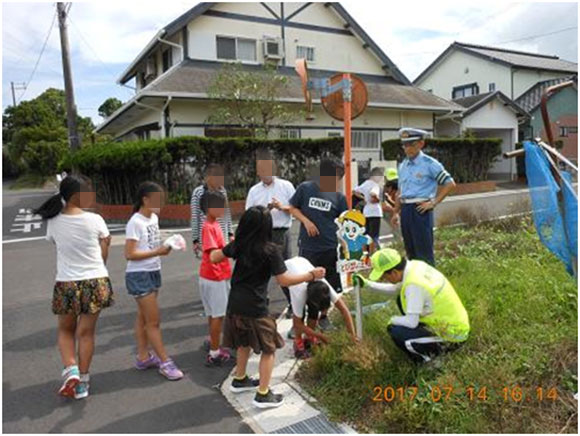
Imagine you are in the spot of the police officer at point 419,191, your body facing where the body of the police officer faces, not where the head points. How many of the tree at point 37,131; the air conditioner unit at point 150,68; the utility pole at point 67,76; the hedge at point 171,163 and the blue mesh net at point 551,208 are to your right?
4

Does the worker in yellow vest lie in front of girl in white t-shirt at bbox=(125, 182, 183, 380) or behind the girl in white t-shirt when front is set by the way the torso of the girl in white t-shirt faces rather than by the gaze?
in front

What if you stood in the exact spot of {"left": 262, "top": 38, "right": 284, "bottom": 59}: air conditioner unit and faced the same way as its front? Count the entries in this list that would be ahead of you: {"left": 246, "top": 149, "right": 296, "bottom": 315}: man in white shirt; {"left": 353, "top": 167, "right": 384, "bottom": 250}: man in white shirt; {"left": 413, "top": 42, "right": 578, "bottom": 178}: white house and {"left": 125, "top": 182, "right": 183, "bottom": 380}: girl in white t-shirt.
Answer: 3

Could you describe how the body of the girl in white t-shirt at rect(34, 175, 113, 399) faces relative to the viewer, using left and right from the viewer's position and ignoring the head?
facing away from the viewer and to the right of the viewer

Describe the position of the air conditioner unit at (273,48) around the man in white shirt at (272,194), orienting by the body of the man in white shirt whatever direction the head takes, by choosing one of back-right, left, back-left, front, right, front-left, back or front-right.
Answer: back

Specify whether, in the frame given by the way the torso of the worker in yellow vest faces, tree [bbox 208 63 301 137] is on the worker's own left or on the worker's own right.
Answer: on the worker's own right

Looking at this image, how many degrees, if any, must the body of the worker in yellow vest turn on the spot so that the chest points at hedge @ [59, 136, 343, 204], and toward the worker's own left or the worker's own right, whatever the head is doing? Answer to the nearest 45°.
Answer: approximately 45° to the worker's own right

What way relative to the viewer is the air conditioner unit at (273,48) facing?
toward the camera

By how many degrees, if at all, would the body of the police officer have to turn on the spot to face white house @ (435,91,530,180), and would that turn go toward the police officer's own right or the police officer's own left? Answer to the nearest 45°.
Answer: approximately 135° to the police officer's own right

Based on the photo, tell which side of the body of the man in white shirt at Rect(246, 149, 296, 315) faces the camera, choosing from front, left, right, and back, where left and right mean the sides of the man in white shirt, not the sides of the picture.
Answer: front

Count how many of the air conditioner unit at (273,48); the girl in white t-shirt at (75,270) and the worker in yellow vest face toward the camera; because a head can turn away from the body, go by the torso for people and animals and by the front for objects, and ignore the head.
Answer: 1

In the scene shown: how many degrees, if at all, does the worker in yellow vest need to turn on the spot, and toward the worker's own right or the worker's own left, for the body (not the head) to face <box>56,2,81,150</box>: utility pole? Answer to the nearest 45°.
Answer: approximately 45° to the worker's own right

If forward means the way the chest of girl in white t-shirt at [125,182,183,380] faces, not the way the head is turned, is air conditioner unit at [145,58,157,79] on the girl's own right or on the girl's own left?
on the girl's own left

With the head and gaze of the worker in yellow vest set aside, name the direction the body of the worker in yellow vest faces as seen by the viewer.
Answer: to the viewer's left
